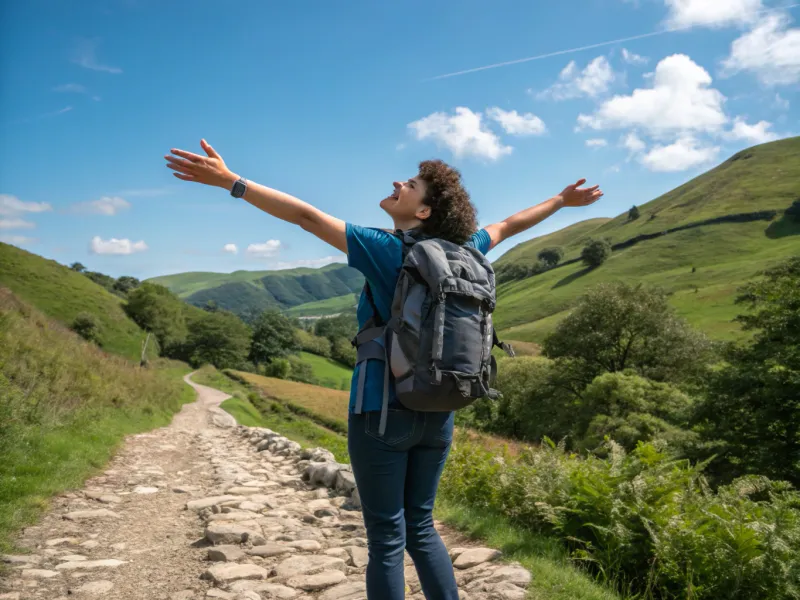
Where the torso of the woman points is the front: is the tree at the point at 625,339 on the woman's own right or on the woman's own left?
on the woman's own right

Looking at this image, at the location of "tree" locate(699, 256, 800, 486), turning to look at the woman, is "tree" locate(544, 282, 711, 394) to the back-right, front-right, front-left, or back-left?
back-right

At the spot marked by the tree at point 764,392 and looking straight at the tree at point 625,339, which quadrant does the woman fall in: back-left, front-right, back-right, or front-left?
back-left

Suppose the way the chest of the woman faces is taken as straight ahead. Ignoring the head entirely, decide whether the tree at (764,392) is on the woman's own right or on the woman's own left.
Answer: on the woman's own right

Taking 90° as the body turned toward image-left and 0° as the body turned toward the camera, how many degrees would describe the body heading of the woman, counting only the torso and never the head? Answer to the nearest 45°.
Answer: approximately 135°
